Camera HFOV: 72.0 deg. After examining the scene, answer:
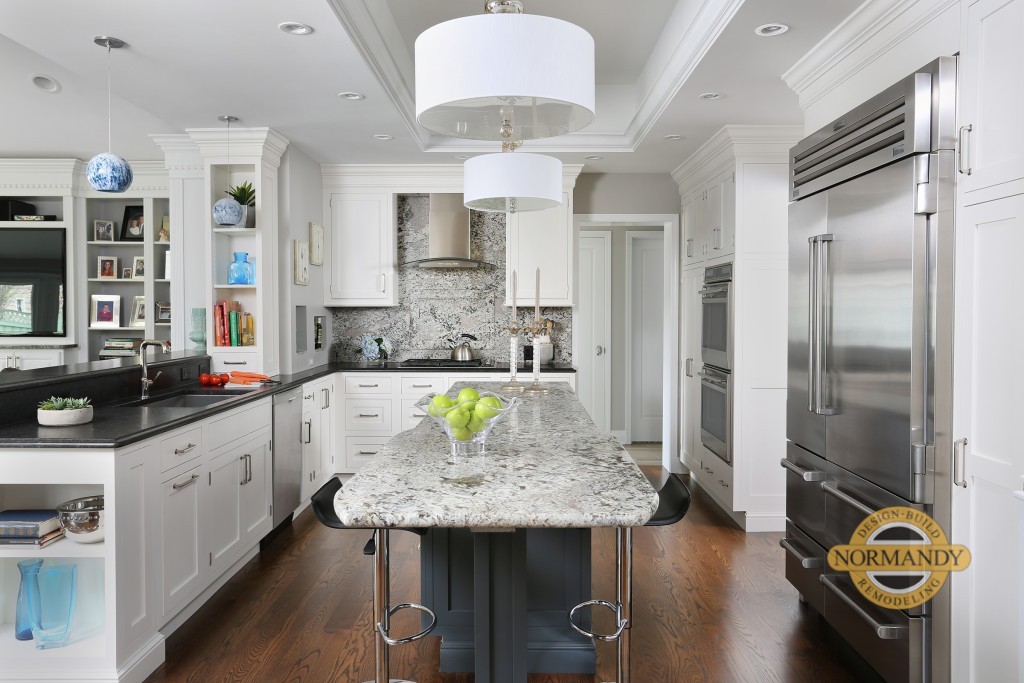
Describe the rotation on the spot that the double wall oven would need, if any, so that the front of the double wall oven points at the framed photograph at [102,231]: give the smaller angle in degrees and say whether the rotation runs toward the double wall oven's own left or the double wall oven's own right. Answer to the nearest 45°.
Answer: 0° — it already faces it

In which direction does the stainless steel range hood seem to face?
toward the camera

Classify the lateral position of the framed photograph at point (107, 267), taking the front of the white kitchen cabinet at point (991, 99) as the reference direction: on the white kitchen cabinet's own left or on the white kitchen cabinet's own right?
on the white kitchen cabinet's own right

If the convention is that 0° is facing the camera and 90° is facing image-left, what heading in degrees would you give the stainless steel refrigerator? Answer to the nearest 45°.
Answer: approximately 45°

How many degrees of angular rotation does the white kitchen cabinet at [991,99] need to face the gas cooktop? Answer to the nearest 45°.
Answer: approximately 90° to its right

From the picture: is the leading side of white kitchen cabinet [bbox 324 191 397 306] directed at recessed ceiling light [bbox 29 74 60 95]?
no

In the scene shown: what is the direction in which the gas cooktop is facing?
toward the camera

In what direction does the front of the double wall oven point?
to the viewer's left

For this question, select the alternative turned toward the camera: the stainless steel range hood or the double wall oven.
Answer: the stainless steel range hood

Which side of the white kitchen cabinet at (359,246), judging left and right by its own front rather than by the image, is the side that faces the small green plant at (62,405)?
front

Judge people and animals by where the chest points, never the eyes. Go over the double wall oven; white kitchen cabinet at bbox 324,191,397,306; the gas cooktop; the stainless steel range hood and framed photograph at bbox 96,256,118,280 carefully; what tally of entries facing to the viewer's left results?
1

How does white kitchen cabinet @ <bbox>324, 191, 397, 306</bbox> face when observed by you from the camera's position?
facing the viewer

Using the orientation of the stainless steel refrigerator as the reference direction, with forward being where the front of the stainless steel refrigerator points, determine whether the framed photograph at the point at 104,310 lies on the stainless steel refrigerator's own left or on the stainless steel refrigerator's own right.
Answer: on the stainless steel refrigerator's own right

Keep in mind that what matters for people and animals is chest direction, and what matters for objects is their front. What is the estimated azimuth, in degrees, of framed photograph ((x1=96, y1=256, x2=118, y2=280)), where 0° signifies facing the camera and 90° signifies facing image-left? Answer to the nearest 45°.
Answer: approximately 0°

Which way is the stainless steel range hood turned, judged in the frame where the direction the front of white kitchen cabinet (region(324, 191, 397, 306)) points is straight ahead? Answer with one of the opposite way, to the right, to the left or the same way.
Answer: the same way

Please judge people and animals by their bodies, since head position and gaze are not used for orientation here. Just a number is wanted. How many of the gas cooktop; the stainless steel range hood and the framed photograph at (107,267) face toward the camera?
3

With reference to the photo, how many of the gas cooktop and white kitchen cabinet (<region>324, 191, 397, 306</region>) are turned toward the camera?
2

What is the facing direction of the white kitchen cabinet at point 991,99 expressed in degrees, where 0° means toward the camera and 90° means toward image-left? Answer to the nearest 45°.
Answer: approximately 45°

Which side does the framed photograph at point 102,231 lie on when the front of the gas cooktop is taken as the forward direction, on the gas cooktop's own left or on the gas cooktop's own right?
on the gas cooktop's own right

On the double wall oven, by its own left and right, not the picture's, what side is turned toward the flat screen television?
front

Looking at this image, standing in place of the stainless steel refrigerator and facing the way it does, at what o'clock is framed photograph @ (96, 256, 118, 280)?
The framed photograph is roughly at 2 o'clock from the stainless steel refrigerator.

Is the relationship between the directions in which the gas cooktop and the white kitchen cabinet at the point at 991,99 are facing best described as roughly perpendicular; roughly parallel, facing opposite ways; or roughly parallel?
roughly perpendicular
